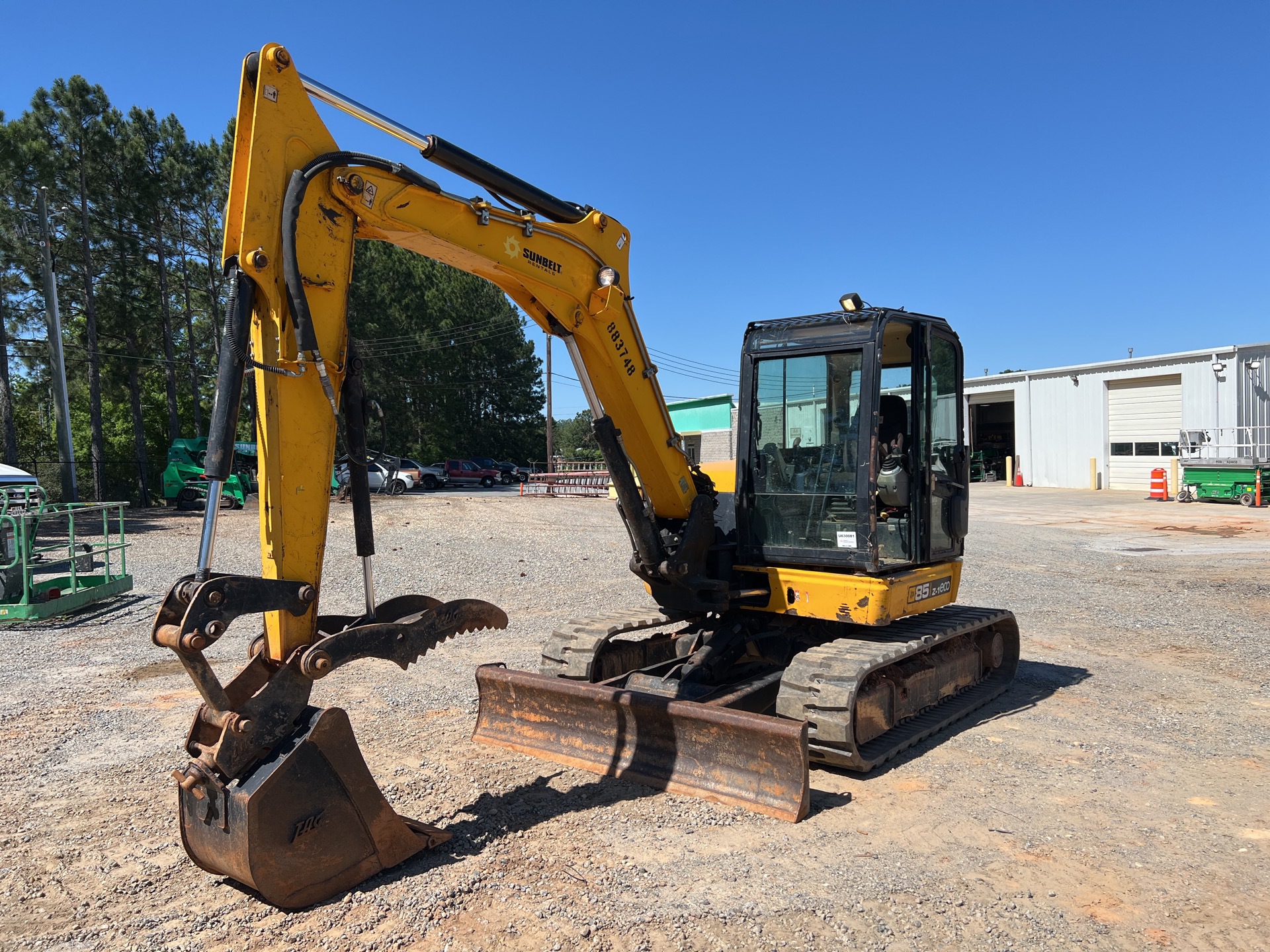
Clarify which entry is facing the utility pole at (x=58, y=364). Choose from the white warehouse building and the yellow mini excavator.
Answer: the white warehouse building

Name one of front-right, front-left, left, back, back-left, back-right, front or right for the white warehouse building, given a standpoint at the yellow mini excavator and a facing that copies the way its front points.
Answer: back

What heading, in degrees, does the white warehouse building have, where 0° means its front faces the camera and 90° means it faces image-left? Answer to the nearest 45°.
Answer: approximately 45°

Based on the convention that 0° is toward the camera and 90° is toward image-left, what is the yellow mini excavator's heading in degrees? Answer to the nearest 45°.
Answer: approximately 45°

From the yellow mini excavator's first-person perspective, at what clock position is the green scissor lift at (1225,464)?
The green scissor lift is roughly at 6 o'clock from the yellow mini excavator.

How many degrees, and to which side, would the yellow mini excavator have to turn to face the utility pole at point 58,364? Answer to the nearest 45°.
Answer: approximately 90° to its right

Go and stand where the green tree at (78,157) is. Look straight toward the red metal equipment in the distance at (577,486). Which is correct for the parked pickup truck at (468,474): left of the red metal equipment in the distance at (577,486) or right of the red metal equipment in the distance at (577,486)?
left

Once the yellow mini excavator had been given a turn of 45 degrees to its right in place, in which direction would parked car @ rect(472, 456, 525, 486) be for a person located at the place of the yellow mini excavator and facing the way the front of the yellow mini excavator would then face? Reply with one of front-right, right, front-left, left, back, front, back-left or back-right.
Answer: right

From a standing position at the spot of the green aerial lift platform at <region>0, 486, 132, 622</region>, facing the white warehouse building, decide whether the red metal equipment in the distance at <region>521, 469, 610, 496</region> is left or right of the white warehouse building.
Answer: left
